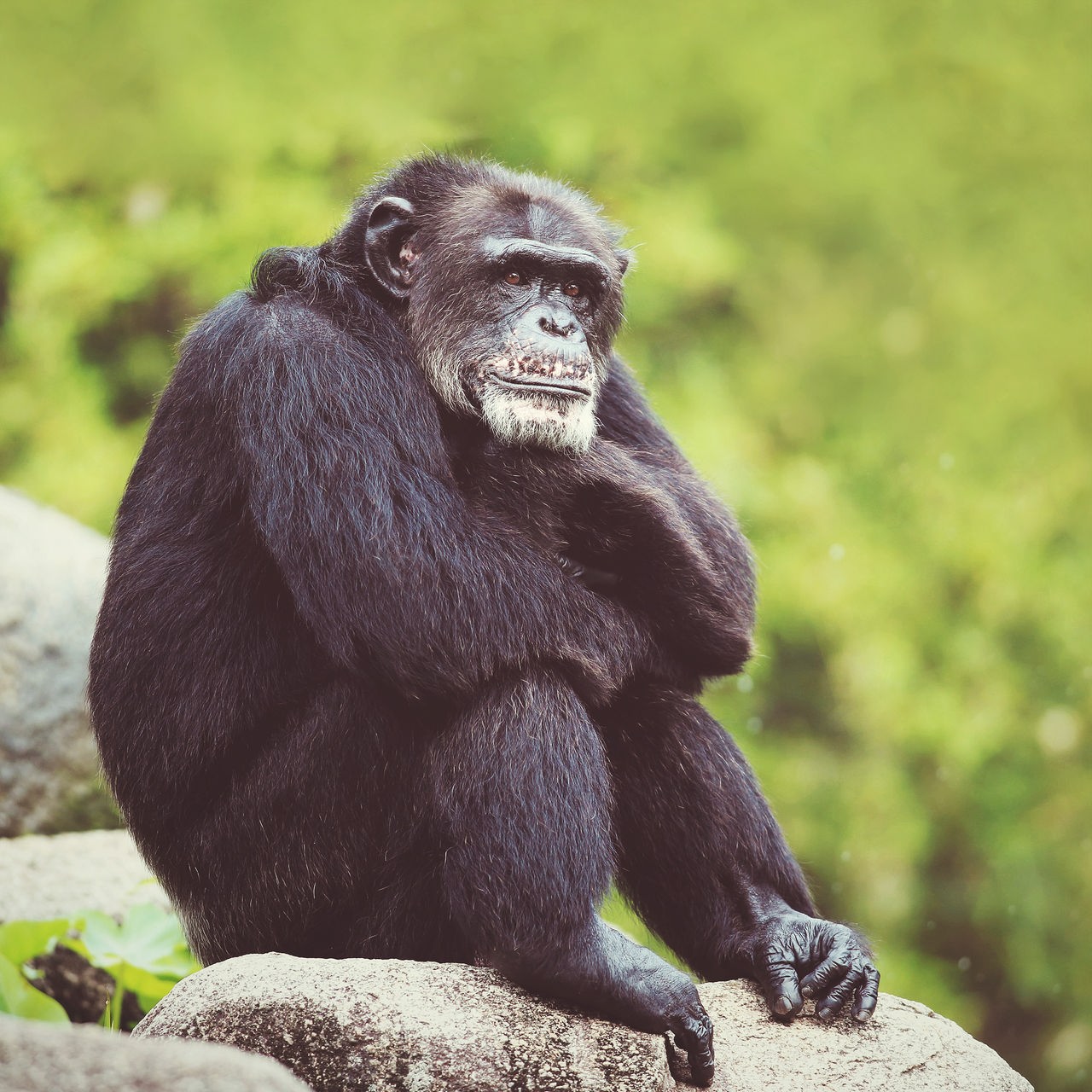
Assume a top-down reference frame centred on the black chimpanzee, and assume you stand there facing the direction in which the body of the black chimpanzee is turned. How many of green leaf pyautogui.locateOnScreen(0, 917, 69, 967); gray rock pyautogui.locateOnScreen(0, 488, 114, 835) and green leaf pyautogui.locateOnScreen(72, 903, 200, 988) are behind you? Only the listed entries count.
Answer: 3

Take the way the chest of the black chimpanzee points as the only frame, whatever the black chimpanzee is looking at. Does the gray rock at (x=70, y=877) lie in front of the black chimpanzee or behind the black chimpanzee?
behind

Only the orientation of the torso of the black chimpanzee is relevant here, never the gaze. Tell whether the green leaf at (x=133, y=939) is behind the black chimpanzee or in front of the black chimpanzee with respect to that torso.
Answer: behind

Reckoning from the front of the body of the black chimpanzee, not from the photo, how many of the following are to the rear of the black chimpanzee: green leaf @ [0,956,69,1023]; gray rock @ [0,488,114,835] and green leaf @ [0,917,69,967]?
3

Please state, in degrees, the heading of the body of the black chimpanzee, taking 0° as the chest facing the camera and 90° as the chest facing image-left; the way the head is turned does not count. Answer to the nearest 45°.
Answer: approximately 315°
